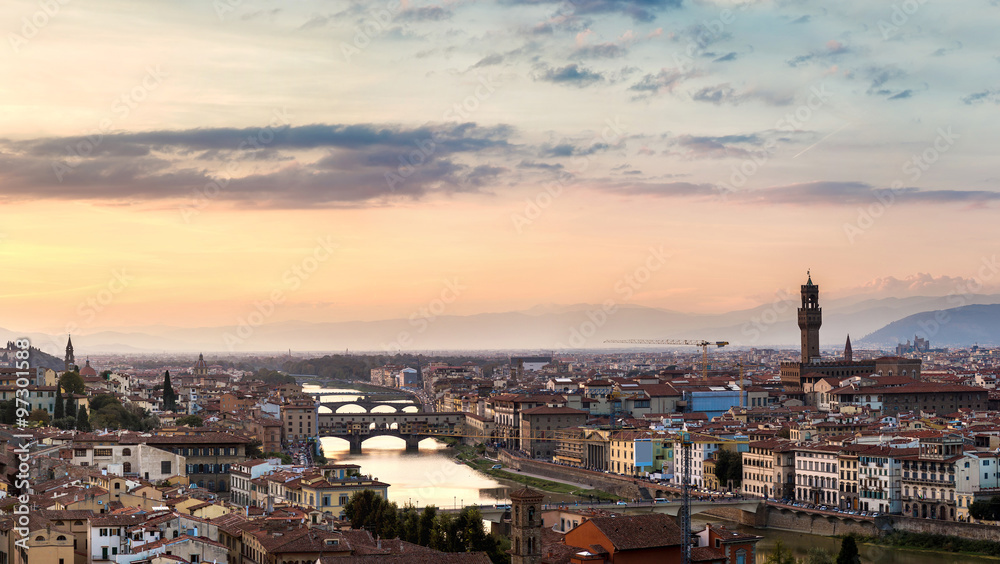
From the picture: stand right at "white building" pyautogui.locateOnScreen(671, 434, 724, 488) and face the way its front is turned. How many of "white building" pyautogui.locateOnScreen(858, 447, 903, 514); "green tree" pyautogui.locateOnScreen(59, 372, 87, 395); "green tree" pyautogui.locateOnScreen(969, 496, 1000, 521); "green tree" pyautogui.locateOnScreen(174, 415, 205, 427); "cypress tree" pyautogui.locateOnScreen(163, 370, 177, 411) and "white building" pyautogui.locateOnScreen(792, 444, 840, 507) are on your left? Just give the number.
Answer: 3

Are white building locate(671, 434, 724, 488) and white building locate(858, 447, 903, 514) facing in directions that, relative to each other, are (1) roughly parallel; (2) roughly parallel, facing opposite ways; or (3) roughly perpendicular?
roughly parallel

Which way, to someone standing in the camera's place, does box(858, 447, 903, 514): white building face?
facing the viewer and to the left of the viewer

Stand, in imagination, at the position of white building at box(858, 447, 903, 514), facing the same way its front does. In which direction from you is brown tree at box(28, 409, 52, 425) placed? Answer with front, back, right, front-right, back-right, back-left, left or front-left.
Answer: front-right

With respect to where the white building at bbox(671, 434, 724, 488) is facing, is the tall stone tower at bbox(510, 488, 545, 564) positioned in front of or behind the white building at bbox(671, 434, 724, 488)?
in front

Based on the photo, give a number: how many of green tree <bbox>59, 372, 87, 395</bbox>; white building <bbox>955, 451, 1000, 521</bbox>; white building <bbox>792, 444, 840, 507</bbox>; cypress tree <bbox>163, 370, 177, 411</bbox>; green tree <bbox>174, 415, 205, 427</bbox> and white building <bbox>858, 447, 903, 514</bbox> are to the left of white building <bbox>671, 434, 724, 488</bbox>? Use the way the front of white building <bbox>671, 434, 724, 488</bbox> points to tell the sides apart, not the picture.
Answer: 3

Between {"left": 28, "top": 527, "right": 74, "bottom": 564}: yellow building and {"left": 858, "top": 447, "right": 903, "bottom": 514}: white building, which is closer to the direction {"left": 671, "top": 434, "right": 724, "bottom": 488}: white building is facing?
the yellow building

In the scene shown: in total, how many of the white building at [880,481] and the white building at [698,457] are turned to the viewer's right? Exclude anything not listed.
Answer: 0

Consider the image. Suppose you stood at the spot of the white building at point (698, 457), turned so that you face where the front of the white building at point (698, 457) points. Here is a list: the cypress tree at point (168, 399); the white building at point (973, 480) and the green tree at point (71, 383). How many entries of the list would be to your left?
1

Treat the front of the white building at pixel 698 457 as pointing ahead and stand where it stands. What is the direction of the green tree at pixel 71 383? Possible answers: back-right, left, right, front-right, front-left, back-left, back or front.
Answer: front-right

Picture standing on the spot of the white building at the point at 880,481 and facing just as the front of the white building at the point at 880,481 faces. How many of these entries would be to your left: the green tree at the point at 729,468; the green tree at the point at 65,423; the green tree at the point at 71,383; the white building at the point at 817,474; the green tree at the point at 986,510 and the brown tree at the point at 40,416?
1

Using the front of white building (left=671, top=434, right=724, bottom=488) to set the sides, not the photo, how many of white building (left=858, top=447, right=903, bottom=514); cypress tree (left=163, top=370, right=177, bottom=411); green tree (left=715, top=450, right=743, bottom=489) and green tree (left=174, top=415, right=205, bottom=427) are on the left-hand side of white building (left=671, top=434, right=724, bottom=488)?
2

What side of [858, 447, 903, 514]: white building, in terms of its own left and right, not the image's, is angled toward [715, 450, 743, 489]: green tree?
right

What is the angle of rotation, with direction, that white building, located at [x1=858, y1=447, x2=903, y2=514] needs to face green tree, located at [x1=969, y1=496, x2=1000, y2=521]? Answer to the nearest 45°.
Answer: approximately 90° to its left
